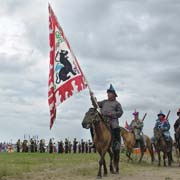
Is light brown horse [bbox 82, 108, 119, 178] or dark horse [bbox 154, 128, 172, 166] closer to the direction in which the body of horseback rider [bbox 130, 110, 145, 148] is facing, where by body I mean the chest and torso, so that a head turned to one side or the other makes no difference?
the light brown horse

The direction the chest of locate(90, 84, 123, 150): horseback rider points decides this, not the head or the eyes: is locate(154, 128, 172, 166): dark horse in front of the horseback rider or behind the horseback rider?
behind

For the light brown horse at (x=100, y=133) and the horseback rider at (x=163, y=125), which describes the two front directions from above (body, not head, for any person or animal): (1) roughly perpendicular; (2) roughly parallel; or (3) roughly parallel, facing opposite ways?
roughly parallel

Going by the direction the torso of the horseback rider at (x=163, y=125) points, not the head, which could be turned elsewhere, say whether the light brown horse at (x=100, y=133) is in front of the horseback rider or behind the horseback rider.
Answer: in front

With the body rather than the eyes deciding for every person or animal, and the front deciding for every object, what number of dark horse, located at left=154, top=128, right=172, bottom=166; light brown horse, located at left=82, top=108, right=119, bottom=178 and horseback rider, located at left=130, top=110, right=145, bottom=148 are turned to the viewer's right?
0

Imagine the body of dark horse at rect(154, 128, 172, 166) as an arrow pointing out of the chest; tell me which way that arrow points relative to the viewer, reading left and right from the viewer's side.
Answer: facing the viewer and to the left of the viewer

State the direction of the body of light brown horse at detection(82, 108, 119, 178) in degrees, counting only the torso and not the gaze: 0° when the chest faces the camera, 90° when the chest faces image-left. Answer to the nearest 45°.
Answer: approximately 45°

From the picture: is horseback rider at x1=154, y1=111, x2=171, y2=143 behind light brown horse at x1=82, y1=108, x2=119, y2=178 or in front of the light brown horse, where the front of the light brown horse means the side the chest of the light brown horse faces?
behind

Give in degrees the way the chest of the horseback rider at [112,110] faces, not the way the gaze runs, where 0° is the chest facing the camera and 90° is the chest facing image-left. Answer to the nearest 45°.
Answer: approximately 45°

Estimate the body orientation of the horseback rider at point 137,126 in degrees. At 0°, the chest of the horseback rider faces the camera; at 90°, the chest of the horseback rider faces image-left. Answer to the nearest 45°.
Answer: approximately 45°

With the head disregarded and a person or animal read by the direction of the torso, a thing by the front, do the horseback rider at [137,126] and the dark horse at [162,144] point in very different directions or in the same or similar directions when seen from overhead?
same or similar directions

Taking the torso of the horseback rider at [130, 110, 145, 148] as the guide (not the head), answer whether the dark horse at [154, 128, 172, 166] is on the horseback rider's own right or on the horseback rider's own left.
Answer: on the horseback rider's own left

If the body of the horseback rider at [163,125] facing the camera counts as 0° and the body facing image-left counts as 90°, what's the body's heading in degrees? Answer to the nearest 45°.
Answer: approximately 45°
